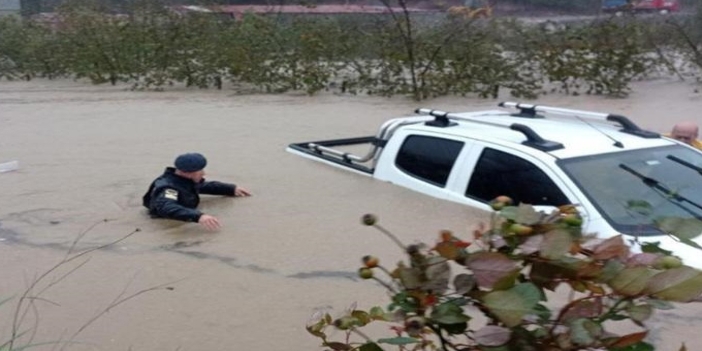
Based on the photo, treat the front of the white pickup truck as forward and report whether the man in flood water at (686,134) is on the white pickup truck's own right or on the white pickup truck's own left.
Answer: on the white pickup truck's own left

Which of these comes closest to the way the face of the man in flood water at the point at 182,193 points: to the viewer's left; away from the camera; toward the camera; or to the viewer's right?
to the viewer's right

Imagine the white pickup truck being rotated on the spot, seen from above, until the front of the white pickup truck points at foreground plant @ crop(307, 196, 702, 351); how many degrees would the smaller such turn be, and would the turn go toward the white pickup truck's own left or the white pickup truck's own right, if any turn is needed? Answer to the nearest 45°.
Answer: approximately 45° to the white pickup truck's own right

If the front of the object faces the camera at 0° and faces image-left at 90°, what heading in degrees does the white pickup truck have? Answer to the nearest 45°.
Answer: approximately 315°

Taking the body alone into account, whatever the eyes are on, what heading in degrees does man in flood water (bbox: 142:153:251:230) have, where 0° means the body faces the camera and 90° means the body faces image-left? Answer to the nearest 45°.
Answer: approximately 270°

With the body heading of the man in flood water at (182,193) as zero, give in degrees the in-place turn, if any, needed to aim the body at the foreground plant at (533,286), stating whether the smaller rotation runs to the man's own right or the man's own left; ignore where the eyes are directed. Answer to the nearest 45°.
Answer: approximately 90° to the man's own right

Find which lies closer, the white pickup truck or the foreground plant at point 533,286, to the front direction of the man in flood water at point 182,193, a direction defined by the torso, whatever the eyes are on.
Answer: the white pickup truck
